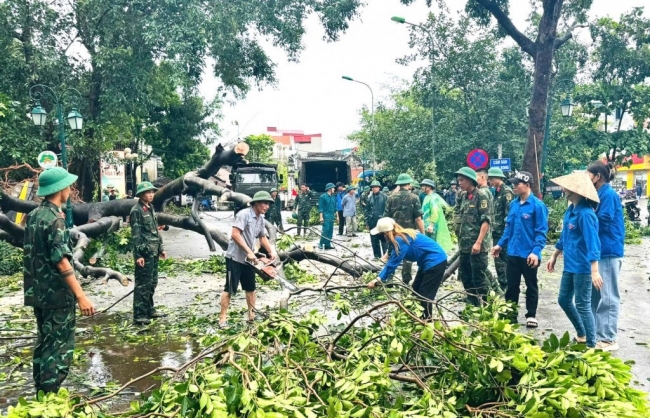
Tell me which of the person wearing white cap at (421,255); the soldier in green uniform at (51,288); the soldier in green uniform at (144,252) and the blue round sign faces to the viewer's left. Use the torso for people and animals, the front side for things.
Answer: the person wearing white cap

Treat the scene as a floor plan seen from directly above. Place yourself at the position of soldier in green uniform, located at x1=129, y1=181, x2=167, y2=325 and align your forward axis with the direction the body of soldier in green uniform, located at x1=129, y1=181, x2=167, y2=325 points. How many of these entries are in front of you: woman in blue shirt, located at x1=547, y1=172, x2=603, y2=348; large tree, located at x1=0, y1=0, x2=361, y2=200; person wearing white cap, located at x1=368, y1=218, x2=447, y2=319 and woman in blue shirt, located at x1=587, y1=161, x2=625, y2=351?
3

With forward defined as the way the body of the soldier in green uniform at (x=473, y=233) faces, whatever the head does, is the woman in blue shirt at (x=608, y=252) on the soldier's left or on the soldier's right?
on the soldier's left

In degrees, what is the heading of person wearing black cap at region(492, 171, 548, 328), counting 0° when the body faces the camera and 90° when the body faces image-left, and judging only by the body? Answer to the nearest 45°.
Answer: approximately 45°

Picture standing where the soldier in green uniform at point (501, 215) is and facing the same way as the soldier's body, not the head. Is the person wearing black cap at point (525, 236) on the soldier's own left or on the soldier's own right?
on the soldier's own left

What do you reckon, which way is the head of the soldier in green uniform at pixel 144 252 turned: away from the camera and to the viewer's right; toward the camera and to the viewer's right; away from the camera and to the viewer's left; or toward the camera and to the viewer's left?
toward the camera and to the viewer's right

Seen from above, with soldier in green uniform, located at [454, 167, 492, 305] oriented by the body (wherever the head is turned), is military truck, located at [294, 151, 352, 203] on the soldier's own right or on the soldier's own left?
on the soldier's own right

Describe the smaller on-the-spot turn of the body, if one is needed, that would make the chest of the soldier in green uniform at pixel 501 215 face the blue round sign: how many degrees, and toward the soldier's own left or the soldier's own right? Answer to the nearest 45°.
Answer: approximately 135° to the soldier's own right

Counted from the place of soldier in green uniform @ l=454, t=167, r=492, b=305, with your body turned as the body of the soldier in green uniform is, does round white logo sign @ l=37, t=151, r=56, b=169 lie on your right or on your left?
on your right

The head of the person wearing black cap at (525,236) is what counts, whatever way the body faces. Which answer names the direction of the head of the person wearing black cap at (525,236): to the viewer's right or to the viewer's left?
to the viewer's left

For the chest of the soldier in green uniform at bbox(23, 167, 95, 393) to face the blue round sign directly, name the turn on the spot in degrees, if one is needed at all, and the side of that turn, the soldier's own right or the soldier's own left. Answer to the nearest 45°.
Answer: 0° — they already face it

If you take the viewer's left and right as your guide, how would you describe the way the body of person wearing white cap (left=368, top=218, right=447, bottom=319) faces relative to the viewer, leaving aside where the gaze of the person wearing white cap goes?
facing to the left of the viewer

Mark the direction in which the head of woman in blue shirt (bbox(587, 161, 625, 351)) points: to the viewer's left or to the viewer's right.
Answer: to the viewer's left

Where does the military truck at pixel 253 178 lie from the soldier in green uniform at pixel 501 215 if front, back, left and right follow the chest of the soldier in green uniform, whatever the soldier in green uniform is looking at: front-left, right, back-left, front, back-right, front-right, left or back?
right

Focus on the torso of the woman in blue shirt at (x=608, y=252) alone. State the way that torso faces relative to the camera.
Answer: to the viewer's left

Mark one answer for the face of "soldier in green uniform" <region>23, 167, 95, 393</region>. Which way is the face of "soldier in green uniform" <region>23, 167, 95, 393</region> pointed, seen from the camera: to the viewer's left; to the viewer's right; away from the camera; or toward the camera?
to the viewer's right
